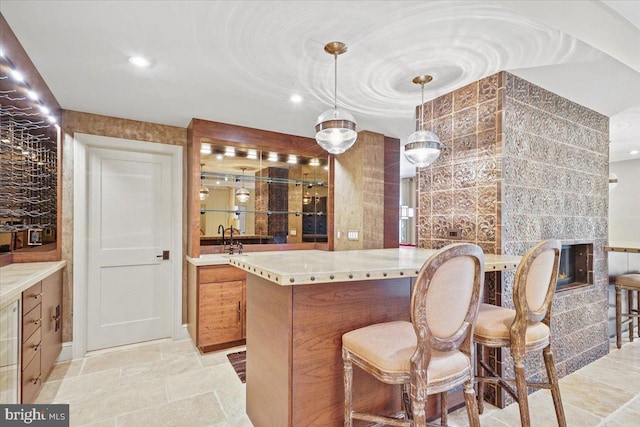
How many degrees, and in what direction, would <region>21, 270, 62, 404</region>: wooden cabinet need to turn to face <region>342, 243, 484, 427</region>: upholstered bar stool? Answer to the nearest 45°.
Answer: approximately 45° to its right

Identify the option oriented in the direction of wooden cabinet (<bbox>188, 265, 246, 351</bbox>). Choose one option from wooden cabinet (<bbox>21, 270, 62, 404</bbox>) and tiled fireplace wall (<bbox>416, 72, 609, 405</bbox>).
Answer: wooden cabinet (<bbox>21, 270, 62, 404</bbox>)

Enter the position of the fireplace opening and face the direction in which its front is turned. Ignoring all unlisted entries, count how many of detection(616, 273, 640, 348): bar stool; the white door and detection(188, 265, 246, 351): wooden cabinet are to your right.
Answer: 2

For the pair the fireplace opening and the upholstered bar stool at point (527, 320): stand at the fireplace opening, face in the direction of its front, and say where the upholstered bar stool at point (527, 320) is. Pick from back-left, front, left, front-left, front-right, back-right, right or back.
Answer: front-right

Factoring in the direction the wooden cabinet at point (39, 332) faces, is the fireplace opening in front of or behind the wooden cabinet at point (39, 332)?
in front

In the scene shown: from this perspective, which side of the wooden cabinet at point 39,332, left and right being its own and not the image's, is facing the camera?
right

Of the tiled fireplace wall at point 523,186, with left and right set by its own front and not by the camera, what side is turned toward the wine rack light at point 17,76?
right

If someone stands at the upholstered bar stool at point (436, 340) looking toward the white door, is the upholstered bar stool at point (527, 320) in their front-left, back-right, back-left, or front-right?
back-right

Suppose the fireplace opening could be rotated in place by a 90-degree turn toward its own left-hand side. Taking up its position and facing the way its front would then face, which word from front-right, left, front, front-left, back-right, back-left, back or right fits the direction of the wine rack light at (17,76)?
back

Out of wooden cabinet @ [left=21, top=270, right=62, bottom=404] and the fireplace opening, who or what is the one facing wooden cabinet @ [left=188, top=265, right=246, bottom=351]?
wooden cabinet @ [left=21, top=270, right=62, bottom=404]

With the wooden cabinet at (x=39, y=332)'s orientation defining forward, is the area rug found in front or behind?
in front

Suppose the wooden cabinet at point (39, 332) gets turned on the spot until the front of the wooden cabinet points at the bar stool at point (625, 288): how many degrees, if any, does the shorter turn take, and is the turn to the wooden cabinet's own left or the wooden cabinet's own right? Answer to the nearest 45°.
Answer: approximately 45° to the wooden cabinet's own right

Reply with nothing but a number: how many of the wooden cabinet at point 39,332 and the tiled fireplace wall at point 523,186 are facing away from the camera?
0

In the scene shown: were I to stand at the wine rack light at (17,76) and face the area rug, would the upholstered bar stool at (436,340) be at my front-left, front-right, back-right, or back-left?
front-right

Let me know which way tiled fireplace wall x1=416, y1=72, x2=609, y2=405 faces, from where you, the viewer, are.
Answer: facing the viewer and to the right of the viewer

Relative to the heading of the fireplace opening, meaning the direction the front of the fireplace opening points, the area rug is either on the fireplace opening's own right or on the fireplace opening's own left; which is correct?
on the fireplace opening's own right
